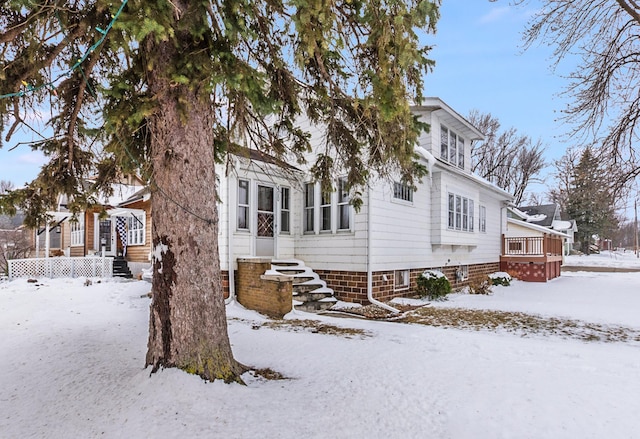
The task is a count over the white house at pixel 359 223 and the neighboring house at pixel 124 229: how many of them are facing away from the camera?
0

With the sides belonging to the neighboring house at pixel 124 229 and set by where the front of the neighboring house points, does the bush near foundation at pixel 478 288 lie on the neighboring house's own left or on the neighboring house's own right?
on the neighboring house's own left

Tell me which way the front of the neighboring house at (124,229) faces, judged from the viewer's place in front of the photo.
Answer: facing the viewer and to the left of the viewer

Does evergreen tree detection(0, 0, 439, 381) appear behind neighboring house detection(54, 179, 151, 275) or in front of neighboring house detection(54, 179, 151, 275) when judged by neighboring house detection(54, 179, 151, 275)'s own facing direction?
in front
